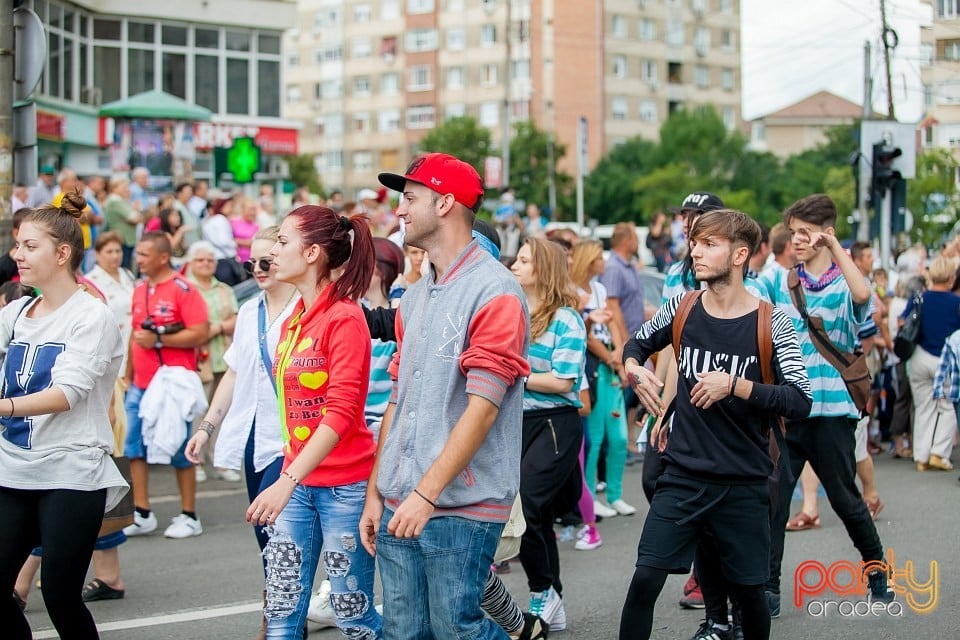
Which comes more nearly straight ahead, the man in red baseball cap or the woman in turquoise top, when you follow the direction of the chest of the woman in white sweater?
the man in red baseball cap

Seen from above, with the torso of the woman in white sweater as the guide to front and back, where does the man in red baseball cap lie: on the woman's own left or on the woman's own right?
on the woman's own left

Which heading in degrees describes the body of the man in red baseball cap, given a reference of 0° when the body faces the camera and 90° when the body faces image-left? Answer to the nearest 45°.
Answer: approximately 45°

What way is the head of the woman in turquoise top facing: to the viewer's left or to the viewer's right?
to the viewer's left

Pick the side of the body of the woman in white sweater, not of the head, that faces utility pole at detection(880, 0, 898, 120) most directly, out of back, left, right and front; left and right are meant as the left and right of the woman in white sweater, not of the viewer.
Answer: back
